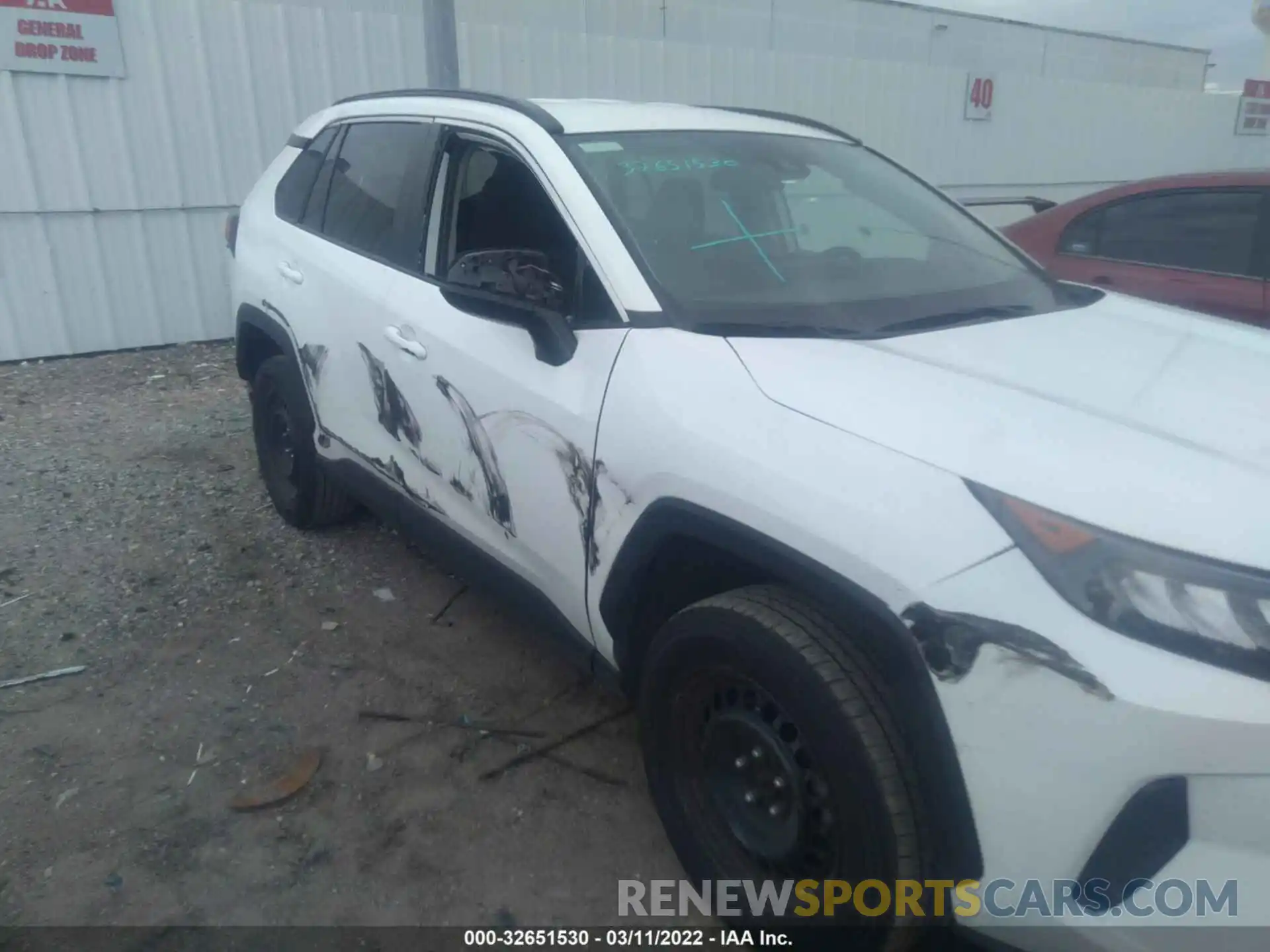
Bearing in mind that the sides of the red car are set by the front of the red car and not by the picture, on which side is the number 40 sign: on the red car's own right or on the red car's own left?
on the red car's own left

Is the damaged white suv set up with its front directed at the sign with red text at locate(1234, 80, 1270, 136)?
no

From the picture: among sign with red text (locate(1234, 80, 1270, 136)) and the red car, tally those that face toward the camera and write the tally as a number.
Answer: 1

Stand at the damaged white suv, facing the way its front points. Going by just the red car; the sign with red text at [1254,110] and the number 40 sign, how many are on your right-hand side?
0

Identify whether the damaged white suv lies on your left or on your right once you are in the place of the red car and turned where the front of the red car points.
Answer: on your right

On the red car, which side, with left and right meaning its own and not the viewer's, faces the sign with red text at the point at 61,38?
back

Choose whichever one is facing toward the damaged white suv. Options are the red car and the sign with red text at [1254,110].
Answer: the sign with red text

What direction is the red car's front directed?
to the viewer's right

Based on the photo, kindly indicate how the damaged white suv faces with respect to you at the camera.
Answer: facing the viewer and to the right of the viewer

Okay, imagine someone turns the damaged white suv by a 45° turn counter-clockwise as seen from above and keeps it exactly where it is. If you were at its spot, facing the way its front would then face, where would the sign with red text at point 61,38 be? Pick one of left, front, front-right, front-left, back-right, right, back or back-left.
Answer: back-left

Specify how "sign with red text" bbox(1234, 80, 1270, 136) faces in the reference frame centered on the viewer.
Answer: facing the viewer

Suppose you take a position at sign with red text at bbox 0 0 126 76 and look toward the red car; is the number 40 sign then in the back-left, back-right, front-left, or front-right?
front-left

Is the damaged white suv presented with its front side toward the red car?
no

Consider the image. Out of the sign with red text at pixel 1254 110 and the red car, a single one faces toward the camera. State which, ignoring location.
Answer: the sign with red text

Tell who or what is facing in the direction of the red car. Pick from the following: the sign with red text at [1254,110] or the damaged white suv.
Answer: the sign with red text
